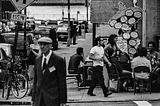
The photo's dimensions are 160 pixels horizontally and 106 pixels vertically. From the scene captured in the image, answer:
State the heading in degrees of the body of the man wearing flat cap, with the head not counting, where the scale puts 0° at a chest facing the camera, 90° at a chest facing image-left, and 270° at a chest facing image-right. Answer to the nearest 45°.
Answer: approximately 45°

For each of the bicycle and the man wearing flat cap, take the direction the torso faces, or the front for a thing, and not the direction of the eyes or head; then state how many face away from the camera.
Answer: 0

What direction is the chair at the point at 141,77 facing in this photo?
away from the camera

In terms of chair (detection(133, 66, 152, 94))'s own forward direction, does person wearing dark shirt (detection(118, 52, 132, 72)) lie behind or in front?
in front

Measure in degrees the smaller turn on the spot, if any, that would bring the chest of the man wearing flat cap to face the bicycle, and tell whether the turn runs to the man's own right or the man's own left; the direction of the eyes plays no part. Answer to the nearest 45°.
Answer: approximately 135° to the man's own right

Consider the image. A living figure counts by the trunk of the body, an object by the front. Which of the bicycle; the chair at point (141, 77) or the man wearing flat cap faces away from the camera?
the chair

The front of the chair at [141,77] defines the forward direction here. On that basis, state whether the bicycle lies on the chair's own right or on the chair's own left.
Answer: on the chair's own left
